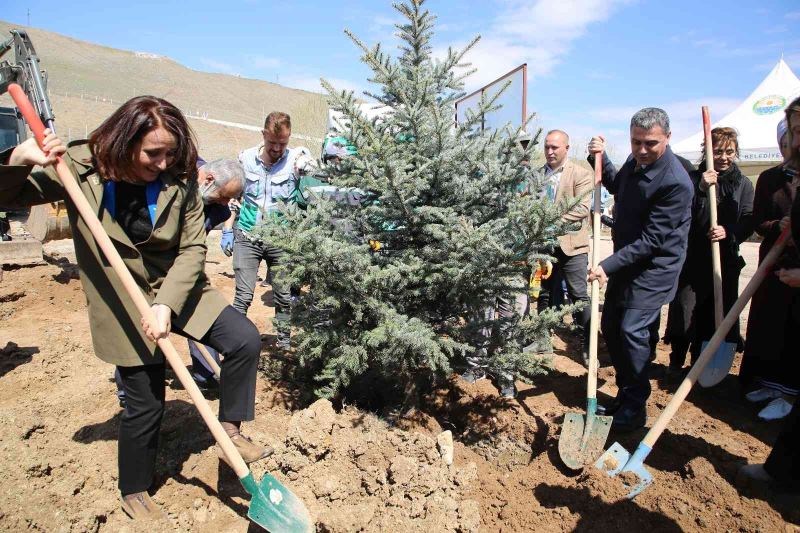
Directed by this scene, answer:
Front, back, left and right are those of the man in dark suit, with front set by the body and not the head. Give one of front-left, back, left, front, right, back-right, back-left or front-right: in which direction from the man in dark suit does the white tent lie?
back-right

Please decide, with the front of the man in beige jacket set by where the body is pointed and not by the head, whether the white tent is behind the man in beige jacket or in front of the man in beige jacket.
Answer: behind

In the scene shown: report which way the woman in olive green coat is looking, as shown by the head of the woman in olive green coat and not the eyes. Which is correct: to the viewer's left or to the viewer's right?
to the viewer's right

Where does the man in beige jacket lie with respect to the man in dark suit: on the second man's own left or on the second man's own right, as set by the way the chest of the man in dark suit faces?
on the second man's own right

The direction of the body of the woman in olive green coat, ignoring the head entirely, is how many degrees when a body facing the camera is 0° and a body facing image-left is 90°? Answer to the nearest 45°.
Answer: approximately 315°

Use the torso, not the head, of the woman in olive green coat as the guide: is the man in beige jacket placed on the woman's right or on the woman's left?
on the woman's left

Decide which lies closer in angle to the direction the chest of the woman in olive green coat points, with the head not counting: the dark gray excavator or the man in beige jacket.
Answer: the man in beige jacket

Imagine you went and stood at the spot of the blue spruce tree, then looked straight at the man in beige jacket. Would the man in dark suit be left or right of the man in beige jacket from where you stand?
right

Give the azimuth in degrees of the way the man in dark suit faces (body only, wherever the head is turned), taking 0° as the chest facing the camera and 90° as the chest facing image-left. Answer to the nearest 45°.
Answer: approximately 45°
